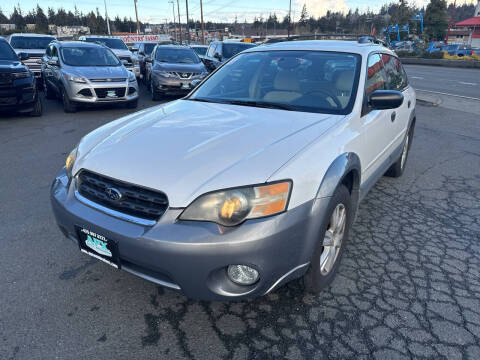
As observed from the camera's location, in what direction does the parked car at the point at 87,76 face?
facing the viewer and to the right of the viewer

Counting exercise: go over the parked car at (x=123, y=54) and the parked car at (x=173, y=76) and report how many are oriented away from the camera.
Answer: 0

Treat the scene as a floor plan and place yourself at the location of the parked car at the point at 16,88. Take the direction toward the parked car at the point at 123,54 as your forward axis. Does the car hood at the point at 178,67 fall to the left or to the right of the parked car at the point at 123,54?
right

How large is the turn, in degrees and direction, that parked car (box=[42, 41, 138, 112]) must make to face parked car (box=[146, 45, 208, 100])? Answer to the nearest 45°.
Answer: approximately 90° to its left

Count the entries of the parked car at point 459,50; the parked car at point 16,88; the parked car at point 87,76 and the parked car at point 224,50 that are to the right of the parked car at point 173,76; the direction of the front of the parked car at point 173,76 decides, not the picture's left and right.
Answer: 2

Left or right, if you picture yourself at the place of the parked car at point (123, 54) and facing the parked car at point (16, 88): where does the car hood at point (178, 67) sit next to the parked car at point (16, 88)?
left

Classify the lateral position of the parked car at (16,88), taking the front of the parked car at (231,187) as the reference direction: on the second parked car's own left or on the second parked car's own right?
on the second parked car's own right

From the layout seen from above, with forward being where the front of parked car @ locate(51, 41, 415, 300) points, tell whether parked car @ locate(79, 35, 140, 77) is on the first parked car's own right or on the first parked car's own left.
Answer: on the first parked car's own right

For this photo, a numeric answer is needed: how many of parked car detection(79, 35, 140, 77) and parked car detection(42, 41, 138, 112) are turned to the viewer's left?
0

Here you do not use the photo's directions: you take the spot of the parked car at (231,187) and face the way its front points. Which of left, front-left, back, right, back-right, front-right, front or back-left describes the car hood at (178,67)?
back-right

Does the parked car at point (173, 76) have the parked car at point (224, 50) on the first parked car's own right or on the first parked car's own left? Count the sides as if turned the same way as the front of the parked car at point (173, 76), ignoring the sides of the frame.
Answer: on the first parked car's own left

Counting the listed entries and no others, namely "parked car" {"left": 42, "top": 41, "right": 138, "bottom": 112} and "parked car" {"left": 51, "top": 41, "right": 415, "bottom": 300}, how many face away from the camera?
0

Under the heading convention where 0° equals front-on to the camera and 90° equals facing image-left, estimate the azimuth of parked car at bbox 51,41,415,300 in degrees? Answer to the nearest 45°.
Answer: approximately 45°
